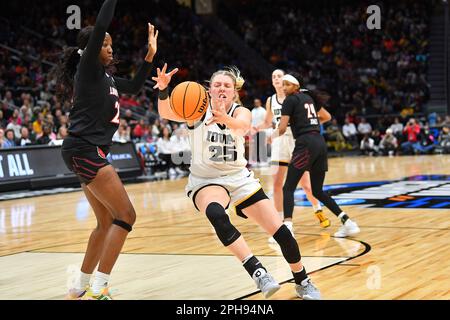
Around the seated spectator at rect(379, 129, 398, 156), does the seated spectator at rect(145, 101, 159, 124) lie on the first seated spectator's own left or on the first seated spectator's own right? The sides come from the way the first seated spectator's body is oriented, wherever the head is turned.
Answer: on the first seated spectator's own right

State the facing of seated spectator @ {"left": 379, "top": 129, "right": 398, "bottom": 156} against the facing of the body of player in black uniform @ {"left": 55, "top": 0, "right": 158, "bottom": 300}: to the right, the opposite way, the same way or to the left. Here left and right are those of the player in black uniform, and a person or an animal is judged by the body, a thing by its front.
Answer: to the right

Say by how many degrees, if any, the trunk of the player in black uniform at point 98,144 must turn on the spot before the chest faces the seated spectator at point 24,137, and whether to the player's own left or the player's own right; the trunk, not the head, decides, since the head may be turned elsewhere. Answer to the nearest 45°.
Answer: approximately 90° to the player's own left

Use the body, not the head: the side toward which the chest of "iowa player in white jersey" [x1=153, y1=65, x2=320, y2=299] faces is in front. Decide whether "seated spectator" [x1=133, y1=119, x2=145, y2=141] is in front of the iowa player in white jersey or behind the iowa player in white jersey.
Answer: behind

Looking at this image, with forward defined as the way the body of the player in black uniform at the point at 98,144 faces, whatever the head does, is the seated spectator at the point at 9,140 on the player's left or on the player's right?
on the player's left

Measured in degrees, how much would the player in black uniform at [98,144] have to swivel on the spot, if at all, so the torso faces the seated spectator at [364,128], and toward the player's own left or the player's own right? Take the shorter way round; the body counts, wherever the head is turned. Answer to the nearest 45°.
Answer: approximately 45° to the player's own left
